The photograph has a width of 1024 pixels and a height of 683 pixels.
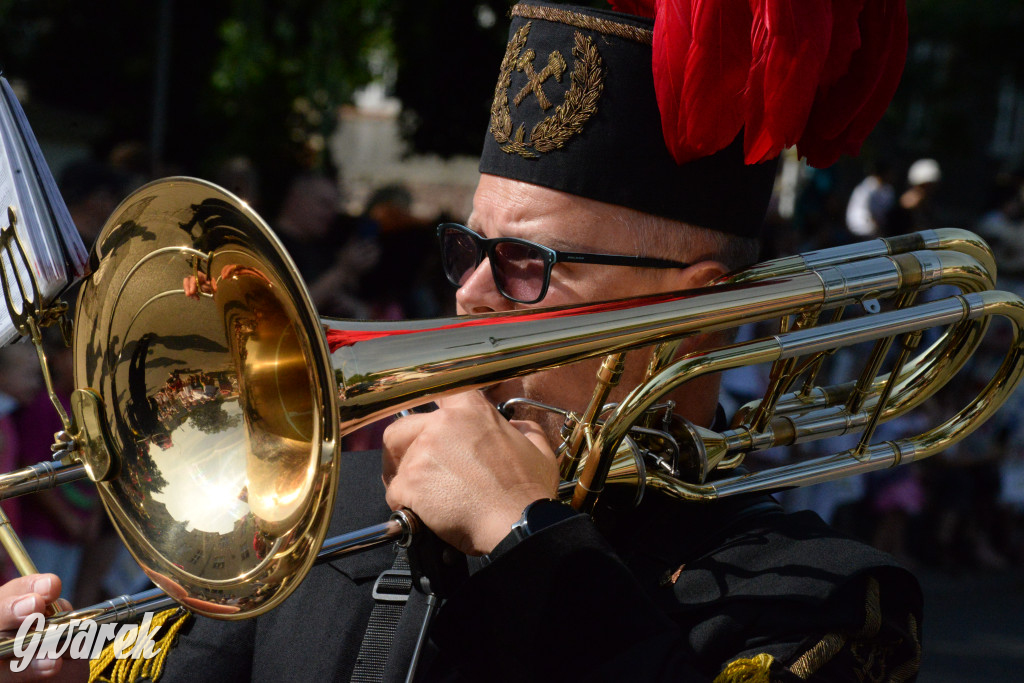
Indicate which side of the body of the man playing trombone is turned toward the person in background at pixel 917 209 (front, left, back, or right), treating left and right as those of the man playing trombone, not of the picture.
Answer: back

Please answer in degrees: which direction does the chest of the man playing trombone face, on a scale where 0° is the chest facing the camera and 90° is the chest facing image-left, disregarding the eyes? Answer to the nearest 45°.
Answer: approximately 45°

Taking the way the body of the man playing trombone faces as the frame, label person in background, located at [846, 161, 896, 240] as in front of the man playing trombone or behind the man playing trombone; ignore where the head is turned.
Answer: behind

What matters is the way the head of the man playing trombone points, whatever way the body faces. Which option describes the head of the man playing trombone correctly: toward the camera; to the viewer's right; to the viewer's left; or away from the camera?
to the viewer's left
